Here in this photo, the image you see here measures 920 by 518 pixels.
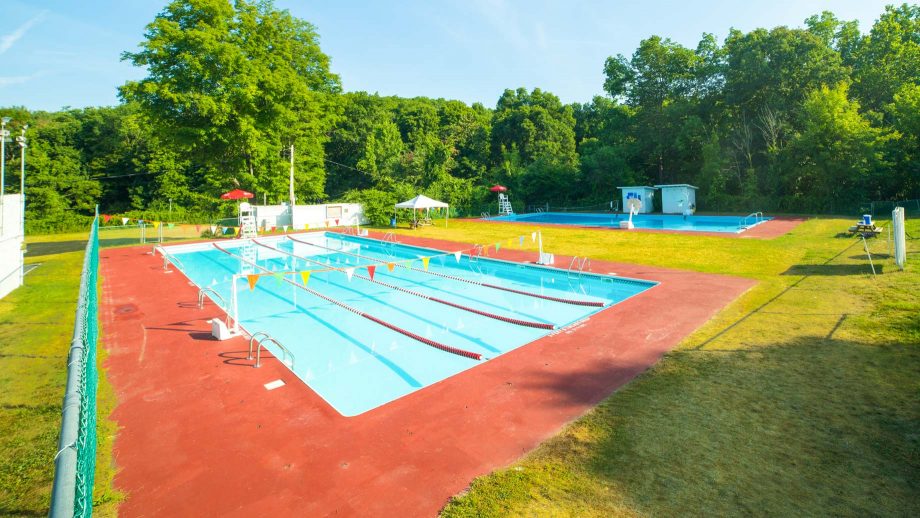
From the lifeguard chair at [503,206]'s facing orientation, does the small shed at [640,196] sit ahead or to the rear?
ahead

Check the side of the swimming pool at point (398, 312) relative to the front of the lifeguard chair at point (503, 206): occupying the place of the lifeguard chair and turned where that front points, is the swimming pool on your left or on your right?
on your right

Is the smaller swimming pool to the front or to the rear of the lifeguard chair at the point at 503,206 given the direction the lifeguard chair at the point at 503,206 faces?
to the front

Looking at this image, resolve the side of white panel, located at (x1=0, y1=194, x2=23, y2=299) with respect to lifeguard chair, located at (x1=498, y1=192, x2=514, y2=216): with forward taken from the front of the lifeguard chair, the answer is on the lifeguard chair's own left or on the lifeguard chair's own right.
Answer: on the lifeguard chair's own right

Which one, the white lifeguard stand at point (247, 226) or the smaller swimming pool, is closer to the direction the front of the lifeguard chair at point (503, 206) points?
the smaller swimming pool

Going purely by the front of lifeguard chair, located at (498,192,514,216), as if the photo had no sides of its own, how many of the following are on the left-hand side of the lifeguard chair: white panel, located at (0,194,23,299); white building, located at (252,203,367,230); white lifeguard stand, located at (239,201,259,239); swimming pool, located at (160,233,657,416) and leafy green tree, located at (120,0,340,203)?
0

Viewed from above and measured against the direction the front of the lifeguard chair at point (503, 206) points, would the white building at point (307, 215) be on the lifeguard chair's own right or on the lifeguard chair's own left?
on the lifeguard chair's own right

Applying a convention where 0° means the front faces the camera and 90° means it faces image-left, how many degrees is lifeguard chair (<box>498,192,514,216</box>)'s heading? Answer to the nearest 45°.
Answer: approximately 315°

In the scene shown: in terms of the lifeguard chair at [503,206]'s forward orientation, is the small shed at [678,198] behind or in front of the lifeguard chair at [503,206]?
in front

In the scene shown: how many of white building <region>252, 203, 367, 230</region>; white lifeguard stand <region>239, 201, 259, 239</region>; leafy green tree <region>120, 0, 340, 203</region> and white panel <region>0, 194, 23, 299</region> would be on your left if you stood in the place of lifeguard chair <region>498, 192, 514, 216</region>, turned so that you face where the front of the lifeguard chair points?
0

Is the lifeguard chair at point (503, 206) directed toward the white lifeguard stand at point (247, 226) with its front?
no
